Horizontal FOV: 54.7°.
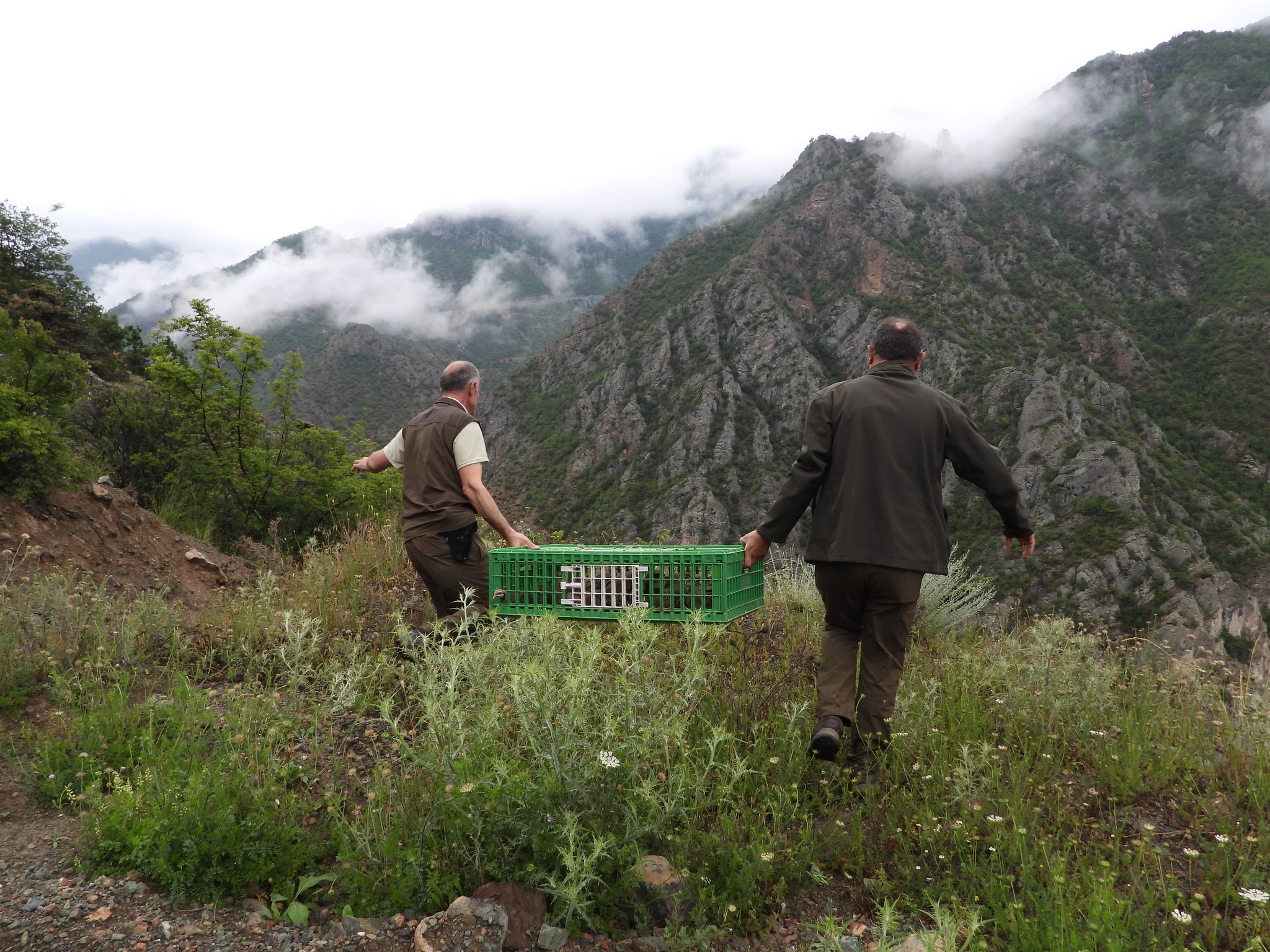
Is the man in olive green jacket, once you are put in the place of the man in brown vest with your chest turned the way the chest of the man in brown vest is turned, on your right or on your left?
on your right

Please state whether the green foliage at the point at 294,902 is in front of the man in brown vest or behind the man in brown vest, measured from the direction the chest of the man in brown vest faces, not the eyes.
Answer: behind

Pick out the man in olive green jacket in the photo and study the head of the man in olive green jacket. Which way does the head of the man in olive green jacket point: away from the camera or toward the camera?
away from the camera

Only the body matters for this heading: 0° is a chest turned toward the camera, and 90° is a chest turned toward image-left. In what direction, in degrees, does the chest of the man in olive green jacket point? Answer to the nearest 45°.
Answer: approximately 180°

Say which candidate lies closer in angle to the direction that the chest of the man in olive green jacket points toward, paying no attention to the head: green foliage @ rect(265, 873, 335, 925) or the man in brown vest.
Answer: the man in brown vest

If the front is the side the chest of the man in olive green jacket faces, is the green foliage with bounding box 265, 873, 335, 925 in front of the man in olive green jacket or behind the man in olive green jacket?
behind

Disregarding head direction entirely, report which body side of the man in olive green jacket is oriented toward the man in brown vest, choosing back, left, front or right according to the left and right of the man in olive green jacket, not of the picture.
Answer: left

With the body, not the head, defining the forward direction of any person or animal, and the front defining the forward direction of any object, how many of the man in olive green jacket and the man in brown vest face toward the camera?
0

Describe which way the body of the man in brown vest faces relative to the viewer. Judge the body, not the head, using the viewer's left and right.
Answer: facing away from the viewer and to the right of the viewer
